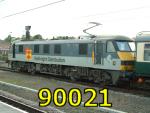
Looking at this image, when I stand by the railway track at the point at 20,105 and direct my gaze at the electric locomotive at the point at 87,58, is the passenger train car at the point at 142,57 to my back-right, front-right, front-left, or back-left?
front-right

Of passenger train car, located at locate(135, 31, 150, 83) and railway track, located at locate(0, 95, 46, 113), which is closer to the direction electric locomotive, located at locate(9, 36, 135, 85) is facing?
the passenger train car

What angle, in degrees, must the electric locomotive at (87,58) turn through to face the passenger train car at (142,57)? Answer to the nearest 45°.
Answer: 0° — it already faces it

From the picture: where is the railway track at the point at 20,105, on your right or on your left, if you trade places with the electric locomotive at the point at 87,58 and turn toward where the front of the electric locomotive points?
on your right

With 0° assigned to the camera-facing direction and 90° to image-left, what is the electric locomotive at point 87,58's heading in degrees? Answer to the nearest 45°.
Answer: approximately 315°
